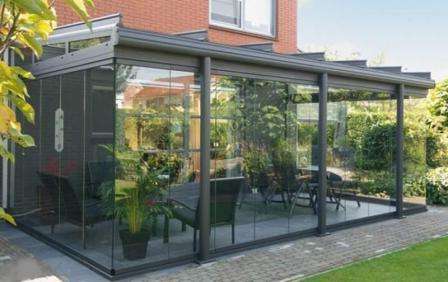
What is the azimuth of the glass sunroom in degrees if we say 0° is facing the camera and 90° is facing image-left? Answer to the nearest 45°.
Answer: approximately 315°

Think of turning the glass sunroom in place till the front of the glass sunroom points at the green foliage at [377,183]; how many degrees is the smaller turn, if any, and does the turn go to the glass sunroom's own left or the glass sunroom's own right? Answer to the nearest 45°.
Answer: approximately 90° to the glass sunroom's own left

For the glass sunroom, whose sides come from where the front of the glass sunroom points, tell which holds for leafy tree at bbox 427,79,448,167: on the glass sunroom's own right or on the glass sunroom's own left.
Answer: on the glass sunroom's own left

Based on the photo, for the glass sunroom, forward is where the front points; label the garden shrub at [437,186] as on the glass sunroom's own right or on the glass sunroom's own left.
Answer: on the glass sunroom's own left

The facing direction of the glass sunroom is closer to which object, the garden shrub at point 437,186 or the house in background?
the garden shrub

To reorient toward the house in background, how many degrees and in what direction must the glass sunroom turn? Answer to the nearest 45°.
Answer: approximately 135° to its left

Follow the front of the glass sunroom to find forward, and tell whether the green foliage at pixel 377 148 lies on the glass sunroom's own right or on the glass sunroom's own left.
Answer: on the glass sunroom's own left
